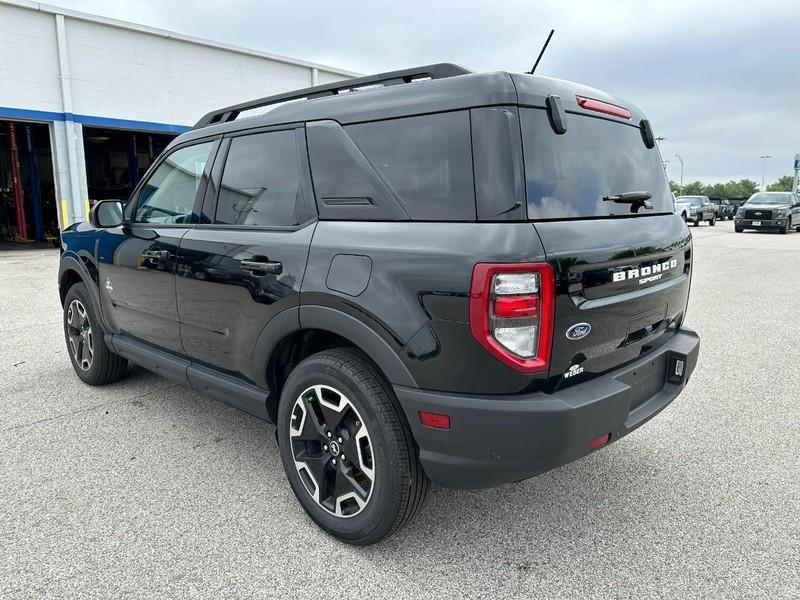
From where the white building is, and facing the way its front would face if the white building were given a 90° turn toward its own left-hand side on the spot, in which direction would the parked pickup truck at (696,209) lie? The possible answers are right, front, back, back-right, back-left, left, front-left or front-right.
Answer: front-right

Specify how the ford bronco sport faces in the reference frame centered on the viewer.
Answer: facing away from the viewer and to the left of the viewer

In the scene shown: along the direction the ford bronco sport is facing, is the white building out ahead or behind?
ahead

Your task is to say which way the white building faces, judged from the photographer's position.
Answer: facing the viewer and to the right of the viewer

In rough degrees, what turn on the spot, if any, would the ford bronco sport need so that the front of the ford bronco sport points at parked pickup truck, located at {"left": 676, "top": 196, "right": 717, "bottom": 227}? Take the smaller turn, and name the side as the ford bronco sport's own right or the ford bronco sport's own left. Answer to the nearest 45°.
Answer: approximately 90° to the ford bronco sport's own right

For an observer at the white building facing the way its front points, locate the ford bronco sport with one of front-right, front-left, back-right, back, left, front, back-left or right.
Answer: front-right

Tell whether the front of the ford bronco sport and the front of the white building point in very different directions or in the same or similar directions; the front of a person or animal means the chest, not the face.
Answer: very different directions
